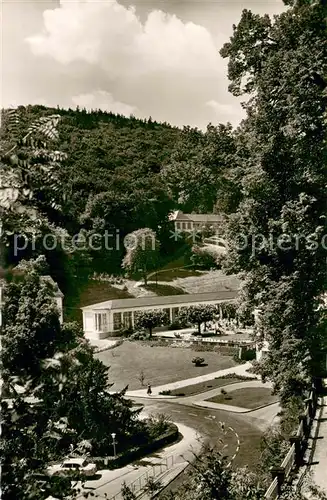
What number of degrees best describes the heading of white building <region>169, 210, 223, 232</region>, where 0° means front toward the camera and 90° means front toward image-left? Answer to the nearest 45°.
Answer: approximately 0°

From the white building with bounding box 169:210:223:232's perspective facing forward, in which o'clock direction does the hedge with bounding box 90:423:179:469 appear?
The hedge is roughly at 12 o'clock from the white building.

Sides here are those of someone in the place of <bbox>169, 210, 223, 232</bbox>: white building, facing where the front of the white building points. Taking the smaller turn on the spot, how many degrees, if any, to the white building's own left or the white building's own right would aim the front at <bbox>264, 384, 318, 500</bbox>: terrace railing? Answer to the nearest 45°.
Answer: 0° — it already faces it

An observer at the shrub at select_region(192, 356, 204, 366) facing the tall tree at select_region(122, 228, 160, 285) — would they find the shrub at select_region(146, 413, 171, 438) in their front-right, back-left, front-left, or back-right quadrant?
back-left

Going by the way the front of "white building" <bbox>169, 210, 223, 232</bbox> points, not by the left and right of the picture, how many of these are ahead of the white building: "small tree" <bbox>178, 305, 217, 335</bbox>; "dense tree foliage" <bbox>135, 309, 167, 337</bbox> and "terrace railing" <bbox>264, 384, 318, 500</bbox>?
3

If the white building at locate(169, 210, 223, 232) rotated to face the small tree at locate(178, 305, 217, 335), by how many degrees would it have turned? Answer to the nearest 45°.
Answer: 0° — it already faces it

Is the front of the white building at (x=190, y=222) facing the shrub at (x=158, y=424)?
yes
